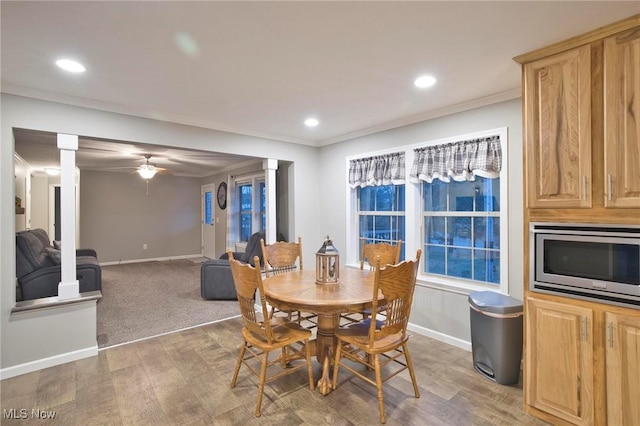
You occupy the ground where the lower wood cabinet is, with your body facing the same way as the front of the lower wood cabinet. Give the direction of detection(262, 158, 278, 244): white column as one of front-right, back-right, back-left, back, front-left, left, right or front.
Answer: front-right

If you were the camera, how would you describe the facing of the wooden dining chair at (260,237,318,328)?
facing the viewer and to the right of the viewer

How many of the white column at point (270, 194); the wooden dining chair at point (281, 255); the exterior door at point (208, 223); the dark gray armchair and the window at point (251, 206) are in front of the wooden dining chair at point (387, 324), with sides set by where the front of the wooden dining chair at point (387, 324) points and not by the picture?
5

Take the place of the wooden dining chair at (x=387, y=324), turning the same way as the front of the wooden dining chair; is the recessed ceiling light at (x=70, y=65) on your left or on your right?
on your left

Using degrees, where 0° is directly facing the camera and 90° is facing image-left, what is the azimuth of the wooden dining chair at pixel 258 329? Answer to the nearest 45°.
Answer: approximately 225°

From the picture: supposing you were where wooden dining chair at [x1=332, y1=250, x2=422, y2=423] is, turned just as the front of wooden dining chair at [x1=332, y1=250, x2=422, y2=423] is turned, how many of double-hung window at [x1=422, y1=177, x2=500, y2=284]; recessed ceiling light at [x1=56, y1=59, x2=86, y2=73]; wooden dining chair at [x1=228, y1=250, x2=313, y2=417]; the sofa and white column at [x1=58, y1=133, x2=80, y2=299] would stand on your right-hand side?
1

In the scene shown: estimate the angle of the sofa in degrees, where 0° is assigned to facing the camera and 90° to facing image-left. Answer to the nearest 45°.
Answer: approximately 270°

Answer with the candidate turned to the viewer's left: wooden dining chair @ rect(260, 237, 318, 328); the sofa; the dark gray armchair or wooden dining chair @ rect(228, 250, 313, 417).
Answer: the dark gray armchair

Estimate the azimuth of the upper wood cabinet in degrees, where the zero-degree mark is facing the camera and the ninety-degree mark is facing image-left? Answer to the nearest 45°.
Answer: approximately 45°

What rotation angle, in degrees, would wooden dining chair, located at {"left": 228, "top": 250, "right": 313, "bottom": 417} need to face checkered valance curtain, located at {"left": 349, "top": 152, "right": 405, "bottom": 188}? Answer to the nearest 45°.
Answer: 0° — it already faces it

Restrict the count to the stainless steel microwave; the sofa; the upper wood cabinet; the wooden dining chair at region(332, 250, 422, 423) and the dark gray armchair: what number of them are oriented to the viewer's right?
1

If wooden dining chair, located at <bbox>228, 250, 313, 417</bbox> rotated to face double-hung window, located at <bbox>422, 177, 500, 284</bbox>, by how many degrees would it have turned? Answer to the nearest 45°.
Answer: approximately 45° to its right

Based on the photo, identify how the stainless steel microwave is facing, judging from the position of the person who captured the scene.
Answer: facing the viewer and to the left of the viewer

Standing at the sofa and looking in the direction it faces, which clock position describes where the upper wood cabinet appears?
The upper wood cabinet is roughly at 2 o'clock from the sofa.

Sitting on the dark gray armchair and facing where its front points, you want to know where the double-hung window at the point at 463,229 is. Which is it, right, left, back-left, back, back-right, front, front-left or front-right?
back-left

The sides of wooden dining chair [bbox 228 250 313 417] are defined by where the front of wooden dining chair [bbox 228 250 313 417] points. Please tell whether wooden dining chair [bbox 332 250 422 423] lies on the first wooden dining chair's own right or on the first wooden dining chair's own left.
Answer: on the first wooden dining chair's own right

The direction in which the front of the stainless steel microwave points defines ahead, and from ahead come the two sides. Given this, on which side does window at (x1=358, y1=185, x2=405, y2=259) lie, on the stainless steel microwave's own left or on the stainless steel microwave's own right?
on the stainless steel microwave's own right

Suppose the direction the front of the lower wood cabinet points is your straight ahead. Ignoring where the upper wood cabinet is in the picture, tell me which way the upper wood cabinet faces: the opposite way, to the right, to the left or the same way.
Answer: the same way
